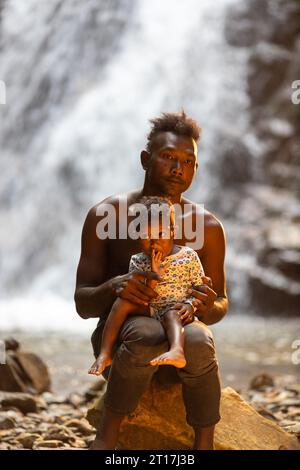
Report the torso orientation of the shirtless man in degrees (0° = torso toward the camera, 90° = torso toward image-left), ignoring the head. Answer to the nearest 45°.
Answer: approximately 0°

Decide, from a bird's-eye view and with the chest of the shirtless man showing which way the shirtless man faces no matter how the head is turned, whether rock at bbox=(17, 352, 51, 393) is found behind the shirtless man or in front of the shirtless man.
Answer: behind

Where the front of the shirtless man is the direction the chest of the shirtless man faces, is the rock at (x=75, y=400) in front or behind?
behind

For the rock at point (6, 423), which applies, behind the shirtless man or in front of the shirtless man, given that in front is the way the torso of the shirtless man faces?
behind

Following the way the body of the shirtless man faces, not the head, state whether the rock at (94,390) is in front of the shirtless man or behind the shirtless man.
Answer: behind
